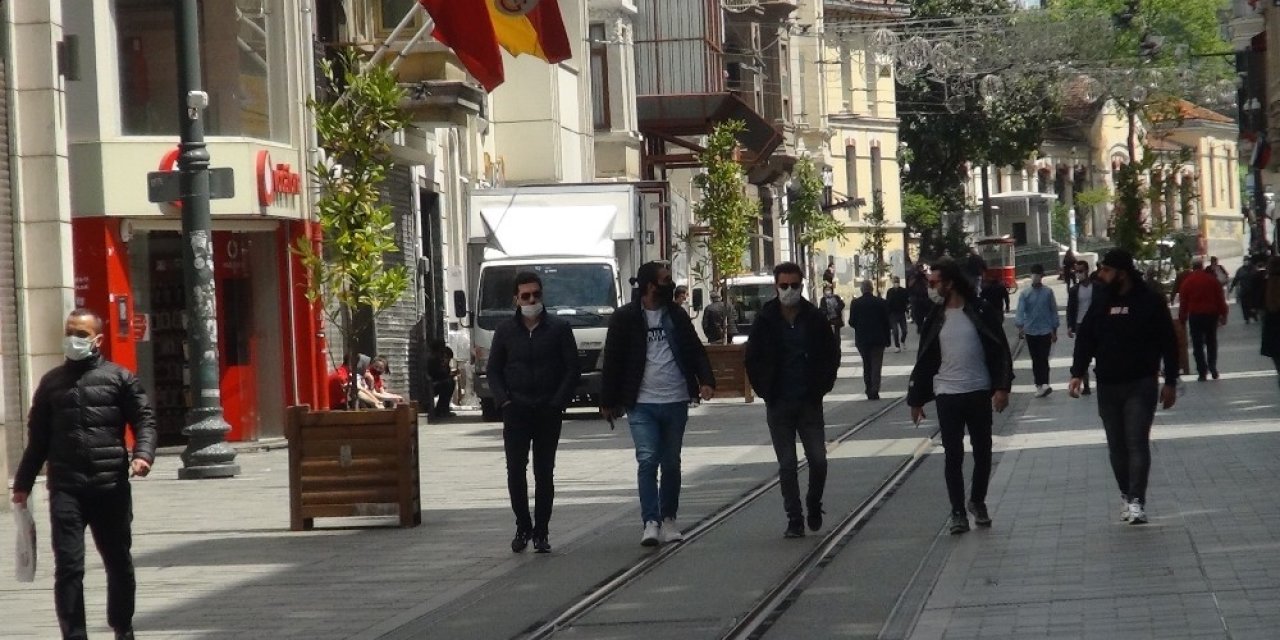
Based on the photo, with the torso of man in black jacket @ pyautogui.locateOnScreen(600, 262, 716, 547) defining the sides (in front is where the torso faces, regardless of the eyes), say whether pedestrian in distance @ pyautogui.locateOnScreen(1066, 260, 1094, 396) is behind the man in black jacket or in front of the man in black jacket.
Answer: behind

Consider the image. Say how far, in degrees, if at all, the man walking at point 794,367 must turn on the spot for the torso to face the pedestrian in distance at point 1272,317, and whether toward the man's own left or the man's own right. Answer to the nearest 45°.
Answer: approximately 135° to the man's own left

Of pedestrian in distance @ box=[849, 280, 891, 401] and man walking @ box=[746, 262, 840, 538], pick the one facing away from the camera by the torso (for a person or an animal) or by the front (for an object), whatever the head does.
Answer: the pedestrian in distance

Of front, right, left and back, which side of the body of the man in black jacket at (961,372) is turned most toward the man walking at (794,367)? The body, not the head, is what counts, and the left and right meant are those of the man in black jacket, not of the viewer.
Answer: right

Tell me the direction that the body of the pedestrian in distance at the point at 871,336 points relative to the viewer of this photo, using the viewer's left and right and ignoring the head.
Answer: facing away from the viewer
